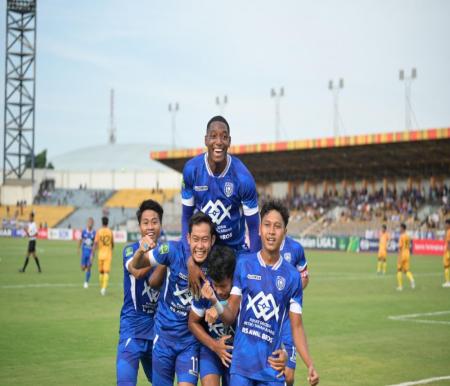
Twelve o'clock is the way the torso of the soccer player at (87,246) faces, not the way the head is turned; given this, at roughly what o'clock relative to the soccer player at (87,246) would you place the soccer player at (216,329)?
the soccer player at (216,329) is roughly at 12 o'clock from the soccer player at (87,246).

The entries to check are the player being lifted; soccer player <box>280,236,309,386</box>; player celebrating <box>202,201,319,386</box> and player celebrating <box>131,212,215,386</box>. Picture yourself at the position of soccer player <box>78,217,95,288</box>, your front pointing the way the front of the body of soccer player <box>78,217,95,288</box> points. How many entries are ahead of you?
4

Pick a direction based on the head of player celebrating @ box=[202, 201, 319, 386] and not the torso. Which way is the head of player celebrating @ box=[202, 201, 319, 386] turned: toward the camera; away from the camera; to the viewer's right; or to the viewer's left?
toward the camera

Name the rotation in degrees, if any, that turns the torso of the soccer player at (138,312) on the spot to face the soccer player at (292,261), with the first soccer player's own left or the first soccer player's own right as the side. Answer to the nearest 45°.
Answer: approximately 45° to the first soccer player's own left

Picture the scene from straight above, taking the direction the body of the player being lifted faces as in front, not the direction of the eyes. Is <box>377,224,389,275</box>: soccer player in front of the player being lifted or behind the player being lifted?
behind

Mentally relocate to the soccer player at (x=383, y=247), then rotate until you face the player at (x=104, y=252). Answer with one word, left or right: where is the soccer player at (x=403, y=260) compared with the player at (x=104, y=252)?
left

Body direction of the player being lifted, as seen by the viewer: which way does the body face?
toward the camera

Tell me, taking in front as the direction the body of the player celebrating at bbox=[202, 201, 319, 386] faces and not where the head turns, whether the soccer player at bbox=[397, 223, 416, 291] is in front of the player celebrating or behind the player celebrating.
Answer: behind
